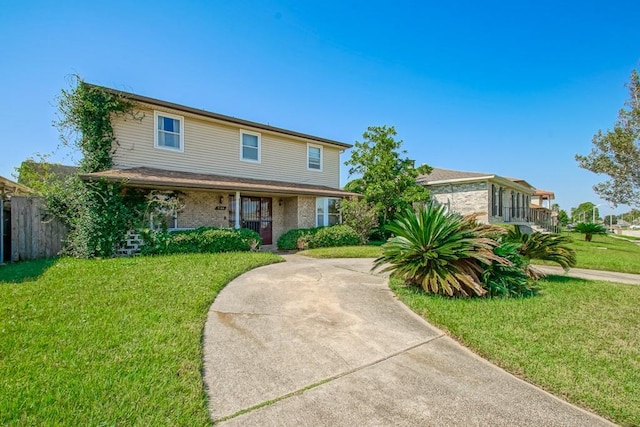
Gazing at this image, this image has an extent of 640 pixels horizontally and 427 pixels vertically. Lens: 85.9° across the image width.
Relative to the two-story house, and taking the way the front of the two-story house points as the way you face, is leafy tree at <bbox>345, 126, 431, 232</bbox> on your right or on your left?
on your left

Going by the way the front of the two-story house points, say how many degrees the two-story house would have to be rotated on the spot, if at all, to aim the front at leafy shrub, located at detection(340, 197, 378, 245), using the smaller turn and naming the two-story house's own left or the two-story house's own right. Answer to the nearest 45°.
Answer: approximately 45° to the two-story house's own left

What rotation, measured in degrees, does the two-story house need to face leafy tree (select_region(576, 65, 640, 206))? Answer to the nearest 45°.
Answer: approximately 45° to its left
